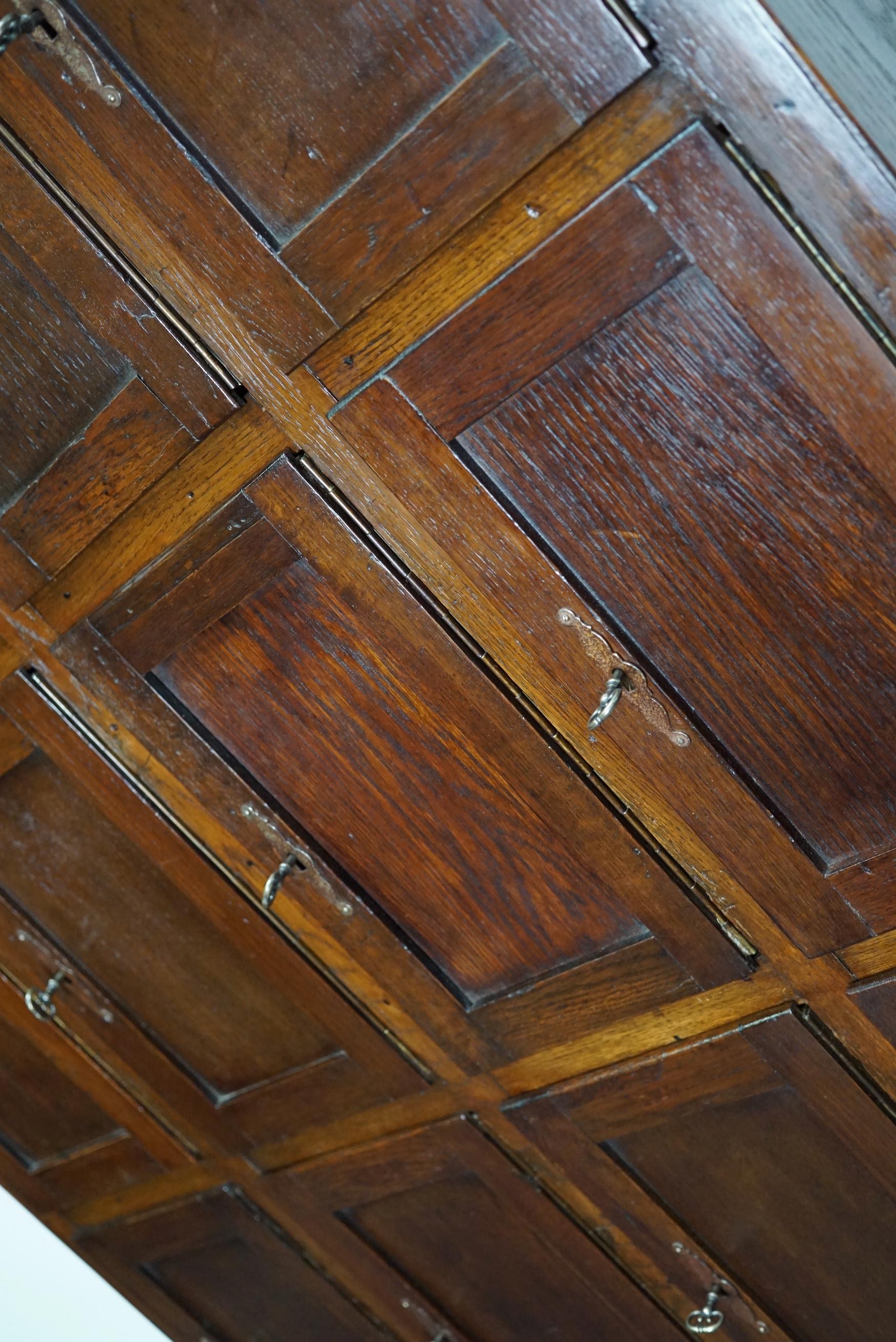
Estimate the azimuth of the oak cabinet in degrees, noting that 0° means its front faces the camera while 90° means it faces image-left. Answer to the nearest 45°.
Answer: approximately 45°
